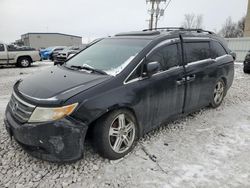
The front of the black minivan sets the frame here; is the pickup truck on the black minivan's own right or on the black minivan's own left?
on the black minivan's own right

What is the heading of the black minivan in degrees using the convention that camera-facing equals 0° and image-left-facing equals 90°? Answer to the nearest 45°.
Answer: approximately 45°
